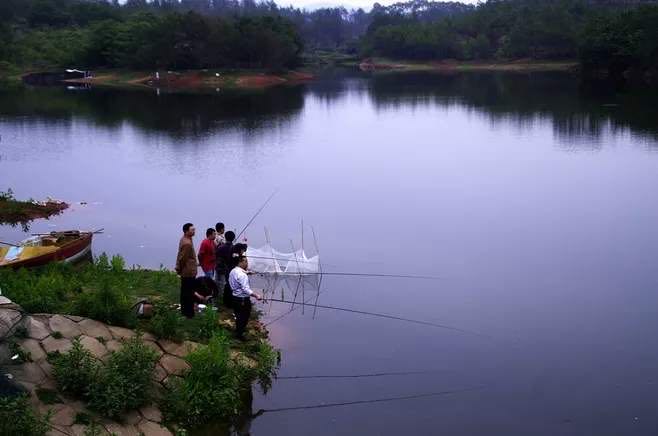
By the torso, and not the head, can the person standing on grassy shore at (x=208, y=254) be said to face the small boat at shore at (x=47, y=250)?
no

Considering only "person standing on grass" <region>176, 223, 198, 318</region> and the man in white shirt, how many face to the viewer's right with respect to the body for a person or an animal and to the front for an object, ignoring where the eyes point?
2

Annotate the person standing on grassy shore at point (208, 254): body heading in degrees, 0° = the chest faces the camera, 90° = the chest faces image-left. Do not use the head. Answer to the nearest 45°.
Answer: approximately 270°

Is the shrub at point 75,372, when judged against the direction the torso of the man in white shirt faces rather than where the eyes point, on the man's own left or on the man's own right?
on the man's own right

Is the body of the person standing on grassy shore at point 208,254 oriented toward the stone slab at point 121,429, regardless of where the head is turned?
no

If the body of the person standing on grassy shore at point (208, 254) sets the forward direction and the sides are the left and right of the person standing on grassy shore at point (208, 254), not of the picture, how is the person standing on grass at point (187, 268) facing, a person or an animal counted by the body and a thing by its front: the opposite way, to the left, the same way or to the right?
the same way

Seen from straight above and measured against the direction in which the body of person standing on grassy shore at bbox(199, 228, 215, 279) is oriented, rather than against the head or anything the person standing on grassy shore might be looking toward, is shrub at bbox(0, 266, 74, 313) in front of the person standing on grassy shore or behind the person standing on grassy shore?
behind

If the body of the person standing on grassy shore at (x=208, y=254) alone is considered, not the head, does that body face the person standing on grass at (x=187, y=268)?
no

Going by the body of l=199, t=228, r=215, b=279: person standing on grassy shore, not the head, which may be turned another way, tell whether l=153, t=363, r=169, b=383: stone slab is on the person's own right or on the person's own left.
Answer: on the person's own right

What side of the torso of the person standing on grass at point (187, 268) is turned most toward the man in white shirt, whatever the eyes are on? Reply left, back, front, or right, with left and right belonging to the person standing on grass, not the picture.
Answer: front

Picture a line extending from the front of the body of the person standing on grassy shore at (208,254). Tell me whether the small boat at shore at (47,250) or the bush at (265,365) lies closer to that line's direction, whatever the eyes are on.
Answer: the bush

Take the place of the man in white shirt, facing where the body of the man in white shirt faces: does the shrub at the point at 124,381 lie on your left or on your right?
on your right

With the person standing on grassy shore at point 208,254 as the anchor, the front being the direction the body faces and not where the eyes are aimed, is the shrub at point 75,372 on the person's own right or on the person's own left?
on the person's own right

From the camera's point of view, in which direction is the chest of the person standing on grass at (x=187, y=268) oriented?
to the viewer's right

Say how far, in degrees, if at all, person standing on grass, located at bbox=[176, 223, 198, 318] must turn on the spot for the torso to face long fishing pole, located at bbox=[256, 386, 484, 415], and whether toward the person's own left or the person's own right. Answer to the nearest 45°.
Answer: approximately 45° to the person's own right

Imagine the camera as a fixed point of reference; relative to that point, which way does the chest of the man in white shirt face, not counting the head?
to the viewer's right
